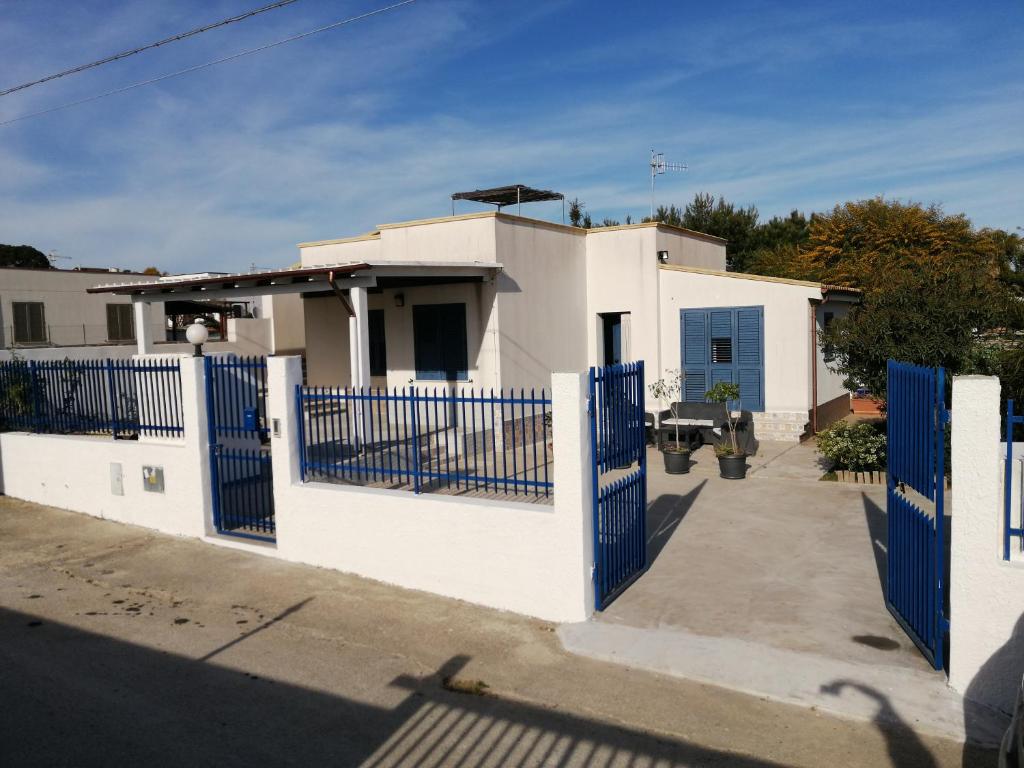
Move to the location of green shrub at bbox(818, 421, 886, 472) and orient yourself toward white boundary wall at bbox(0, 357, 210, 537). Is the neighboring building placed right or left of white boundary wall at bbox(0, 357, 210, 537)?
right

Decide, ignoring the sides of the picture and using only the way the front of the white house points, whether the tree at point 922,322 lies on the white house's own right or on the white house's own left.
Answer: on the white house's own left

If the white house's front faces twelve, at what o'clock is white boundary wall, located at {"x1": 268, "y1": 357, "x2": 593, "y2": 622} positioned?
The white boundary wall is roughly at 11 o'clock from the white house.

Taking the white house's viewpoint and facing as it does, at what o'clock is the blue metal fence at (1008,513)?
The blue metal fence is roughly at 10 o'clock from the white house.

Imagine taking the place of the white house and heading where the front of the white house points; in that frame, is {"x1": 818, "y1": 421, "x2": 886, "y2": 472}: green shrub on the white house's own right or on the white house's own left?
on the white house's own left

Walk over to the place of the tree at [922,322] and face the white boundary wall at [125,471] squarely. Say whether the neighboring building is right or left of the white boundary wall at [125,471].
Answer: right

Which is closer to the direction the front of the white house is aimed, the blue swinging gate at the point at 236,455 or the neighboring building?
the blue swinging gate

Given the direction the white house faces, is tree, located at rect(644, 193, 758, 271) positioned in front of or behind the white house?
behind

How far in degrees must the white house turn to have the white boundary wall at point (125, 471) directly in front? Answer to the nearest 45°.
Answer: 0° — it already faces it

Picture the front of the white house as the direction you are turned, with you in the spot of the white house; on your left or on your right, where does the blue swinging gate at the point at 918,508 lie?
on your left

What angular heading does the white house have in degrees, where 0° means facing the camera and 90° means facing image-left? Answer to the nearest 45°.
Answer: approximately 45°
